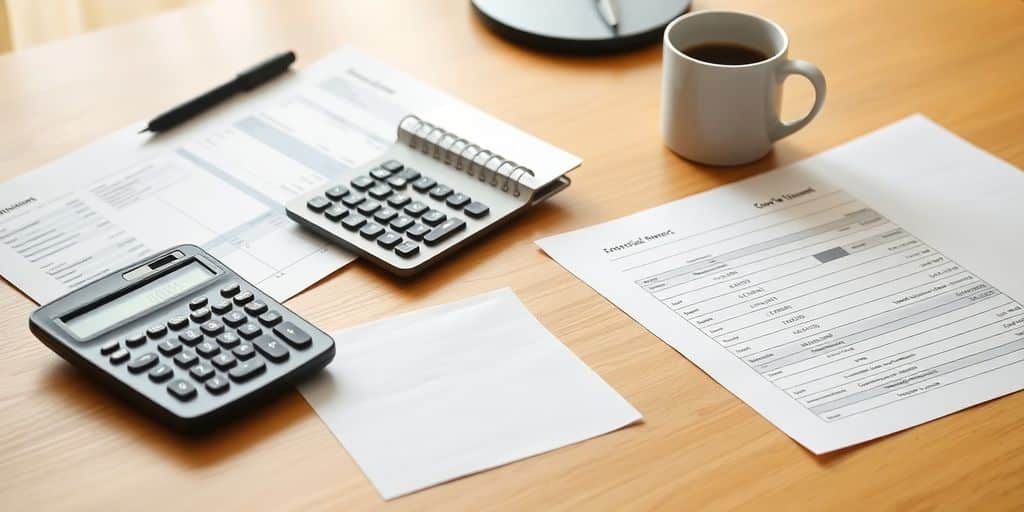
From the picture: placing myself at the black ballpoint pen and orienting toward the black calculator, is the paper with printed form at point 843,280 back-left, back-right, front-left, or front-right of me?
front-left

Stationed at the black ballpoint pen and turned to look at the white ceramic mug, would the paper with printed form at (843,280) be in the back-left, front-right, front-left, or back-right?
front-right

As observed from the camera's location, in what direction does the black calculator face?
facing the viewer and to the right of the viewer

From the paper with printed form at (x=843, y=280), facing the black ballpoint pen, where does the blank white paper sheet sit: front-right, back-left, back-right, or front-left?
front-left

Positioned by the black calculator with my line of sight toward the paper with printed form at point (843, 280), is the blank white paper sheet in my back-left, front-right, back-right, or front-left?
front-right
